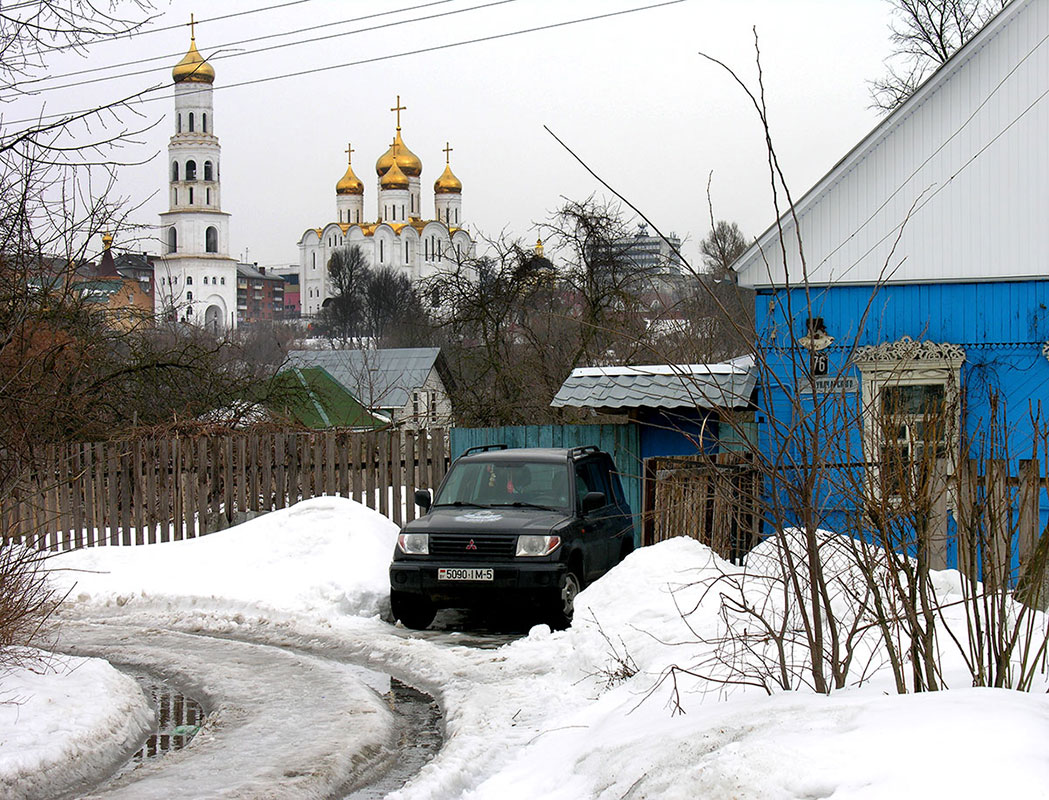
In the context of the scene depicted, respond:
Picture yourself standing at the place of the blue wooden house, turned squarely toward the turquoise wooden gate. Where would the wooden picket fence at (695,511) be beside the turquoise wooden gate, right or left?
left

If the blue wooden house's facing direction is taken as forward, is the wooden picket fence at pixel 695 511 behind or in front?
in front

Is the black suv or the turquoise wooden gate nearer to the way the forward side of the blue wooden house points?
the black suv

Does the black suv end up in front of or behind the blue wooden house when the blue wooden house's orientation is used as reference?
in front

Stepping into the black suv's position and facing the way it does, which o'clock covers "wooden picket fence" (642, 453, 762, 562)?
The wooden picket fence is roughly at 8 o'clock from the black suv.

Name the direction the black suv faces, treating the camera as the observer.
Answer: facing the viewer and to the left of the viewer

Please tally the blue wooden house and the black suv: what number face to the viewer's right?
0

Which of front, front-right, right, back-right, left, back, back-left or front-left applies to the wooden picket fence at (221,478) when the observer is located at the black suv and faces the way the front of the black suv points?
right
